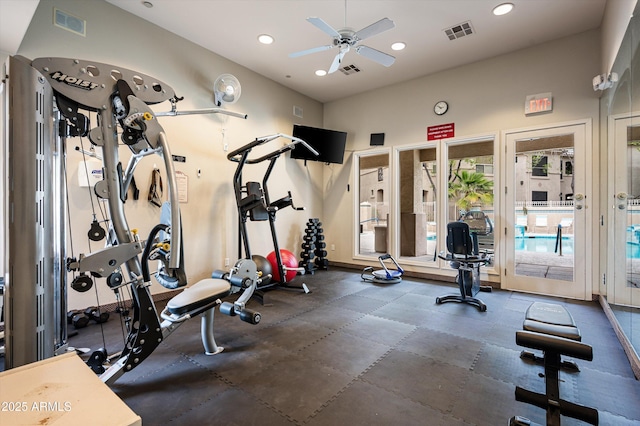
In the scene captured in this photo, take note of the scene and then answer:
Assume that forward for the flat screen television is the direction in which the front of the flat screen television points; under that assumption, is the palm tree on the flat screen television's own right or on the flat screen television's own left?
on the flat screen television's own left

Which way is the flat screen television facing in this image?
toward the camera

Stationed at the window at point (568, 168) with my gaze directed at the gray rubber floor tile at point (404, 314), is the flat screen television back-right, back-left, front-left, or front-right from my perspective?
front-right

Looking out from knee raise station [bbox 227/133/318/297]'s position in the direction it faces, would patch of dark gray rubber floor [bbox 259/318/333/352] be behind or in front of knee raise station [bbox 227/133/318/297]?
in front

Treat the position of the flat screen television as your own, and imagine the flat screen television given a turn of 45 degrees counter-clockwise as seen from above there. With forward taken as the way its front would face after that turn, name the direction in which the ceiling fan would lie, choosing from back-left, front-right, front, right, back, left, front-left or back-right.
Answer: front-right

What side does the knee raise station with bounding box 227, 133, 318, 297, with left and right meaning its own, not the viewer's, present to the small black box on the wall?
left

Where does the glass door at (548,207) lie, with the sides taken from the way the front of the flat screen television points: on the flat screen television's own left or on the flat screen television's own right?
on the flat screen television's own left

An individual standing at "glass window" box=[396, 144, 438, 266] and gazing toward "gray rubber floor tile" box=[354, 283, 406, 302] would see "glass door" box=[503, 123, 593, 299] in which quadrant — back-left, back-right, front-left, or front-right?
front-left

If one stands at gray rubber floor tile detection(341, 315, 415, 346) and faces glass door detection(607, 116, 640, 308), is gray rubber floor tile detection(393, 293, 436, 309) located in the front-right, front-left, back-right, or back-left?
front-left

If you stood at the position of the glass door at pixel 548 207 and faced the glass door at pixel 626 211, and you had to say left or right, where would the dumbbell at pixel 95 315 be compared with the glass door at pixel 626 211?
right

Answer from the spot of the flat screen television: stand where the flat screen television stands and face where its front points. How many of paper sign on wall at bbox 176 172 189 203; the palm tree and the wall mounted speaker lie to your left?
2

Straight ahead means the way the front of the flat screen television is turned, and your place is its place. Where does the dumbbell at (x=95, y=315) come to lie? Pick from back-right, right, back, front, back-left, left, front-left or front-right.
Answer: front-right

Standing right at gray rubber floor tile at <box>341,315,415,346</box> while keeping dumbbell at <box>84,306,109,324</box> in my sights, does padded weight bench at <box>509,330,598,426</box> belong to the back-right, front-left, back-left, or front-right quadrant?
back-left

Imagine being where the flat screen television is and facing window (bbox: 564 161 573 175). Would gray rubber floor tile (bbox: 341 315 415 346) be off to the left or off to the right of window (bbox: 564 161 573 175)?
right
